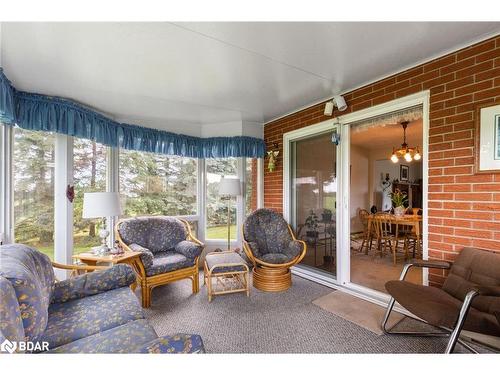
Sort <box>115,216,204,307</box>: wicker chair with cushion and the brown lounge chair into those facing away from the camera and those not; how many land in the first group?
0

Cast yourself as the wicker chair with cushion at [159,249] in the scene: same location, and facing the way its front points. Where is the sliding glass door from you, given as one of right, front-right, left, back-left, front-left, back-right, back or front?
front-left

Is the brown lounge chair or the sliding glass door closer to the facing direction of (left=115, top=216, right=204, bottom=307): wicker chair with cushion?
the brown lounge chair

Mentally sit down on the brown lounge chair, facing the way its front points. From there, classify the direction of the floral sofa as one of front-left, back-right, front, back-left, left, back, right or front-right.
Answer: front

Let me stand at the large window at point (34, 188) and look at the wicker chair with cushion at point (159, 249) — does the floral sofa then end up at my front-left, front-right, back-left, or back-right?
front-right

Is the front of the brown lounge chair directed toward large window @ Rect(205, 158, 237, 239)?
no

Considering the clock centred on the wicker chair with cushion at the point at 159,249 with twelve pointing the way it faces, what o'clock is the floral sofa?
The floral sofa is roughly at 2 o'clock from the wicker chair with cushion.

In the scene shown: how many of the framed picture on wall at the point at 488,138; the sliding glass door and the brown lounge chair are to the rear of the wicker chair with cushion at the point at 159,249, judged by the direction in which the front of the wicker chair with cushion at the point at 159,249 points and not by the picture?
0

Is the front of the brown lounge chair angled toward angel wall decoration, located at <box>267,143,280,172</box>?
no

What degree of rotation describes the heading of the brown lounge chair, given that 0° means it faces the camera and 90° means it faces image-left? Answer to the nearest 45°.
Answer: approximately 45°

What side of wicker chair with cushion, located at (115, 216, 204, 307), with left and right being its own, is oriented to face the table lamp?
right

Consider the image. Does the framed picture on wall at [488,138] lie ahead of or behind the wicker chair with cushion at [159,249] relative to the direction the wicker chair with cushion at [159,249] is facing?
ahead

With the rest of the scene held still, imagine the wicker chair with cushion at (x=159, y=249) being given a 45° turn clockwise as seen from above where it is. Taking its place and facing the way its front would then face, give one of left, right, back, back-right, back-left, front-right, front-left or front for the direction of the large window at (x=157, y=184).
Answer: back

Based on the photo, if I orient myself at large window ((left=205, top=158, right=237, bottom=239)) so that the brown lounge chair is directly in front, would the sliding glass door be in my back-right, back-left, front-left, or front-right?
front-left

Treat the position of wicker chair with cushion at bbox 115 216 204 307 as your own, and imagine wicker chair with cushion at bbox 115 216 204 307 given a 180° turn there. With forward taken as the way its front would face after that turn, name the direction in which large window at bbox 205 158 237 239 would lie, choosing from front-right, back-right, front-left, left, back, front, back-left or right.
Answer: right

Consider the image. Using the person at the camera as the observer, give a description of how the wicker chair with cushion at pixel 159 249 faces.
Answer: facing the viewer and to the right of the viewer
